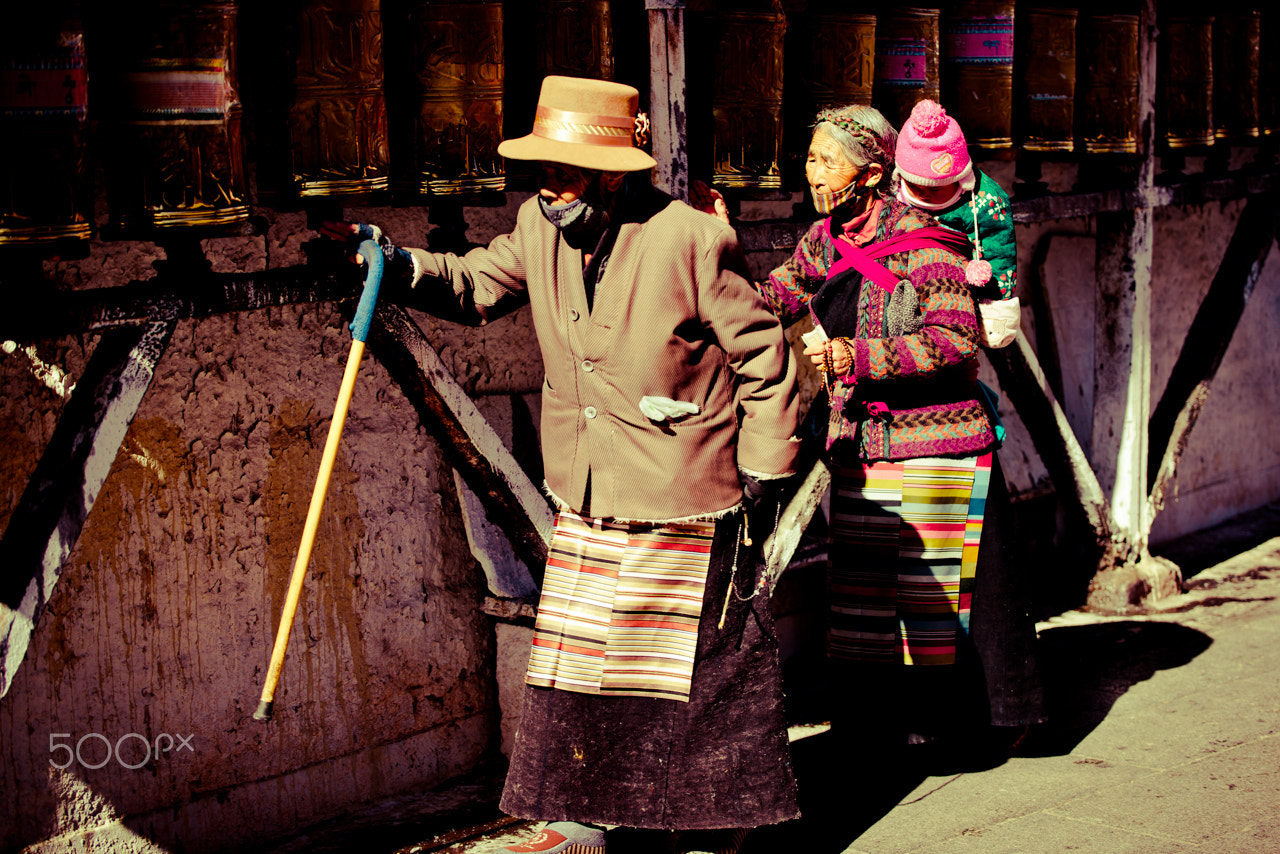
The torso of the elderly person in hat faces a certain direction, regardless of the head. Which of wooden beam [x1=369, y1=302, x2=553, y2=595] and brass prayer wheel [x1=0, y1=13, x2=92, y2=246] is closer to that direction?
the brass prayer wheel

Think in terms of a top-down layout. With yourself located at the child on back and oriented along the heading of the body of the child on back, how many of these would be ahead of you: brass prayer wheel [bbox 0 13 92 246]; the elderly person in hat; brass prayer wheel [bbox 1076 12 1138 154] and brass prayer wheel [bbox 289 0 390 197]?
3

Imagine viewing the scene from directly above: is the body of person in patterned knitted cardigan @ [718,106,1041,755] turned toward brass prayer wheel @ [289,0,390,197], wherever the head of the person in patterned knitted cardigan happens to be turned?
yes

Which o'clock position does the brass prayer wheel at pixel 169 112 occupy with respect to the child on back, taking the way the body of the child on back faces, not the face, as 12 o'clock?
The brass prayer wheel is roughly at 12 o'clock from the child on back.

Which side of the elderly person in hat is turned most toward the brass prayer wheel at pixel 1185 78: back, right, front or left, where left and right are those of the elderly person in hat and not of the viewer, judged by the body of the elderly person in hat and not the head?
back

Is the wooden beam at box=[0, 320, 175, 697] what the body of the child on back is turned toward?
yes

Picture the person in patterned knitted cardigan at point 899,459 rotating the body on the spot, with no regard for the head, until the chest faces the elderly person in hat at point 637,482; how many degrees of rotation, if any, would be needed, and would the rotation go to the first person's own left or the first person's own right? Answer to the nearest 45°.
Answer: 0° — they already face them

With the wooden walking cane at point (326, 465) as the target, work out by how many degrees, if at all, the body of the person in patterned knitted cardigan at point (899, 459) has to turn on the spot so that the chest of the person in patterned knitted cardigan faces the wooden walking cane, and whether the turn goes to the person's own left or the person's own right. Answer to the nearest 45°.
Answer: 0° — they already face it

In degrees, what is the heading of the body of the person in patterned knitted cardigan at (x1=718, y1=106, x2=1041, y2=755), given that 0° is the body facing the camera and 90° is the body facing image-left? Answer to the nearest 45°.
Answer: approximately 45°

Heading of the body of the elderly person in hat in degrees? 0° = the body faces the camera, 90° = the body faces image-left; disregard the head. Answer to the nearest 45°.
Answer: approximately 45°

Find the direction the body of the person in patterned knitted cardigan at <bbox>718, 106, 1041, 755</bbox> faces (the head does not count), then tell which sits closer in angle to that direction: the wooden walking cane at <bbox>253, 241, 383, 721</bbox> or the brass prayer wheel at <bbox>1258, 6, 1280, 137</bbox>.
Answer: the wooden walking cane

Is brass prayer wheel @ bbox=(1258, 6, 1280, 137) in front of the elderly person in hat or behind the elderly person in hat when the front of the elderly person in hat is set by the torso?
behind
